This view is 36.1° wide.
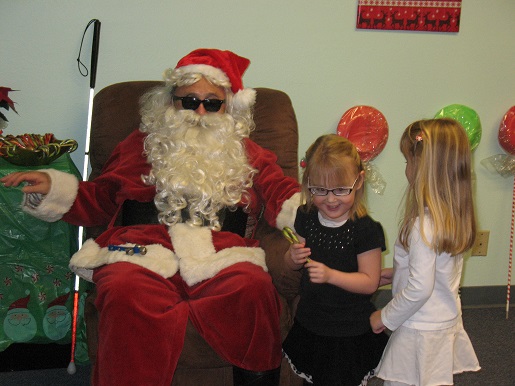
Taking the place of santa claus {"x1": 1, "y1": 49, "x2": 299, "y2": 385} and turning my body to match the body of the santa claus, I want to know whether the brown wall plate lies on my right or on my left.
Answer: on my left

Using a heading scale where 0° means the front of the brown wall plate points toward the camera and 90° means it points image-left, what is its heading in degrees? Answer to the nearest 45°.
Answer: approximately 0°

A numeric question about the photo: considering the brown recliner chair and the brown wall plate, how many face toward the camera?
2

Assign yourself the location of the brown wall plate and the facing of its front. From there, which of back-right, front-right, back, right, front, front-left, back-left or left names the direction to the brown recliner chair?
front-right

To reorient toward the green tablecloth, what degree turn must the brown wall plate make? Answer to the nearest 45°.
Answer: approximately 45° to its right

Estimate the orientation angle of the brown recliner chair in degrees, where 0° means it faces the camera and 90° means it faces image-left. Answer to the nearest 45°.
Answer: approximately 0°

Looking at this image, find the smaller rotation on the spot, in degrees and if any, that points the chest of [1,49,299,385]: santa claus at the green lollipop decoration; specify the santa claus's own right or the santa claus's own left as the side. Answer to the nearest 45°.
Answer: approximately 135° to the santa claus's own left

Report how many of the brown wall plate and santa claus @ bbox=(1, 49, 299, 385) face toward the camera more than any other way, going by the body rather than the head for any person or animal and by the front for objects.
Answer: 2

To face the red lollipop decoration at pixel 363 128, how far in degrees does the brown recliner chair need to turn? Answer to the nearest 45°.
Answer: approximately 90° to its left
